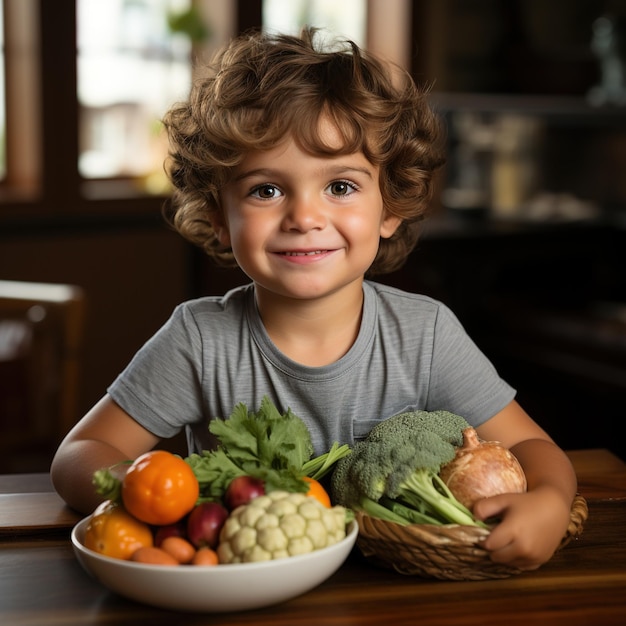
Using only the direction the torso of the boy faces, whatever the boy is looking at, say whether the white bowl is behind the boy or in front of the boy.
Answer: in front

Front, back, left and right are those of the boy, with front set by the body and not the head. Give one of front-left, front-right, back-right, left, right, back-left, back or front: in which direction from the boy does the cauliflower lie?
front

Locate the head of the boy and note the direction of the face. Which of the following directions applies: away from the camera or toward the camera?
toward the camera

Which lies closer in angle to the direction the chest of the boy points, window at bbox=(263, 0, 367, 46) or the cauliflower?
the cauliflower

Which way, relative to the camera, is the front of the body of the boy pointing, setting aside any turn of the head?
toward the camera

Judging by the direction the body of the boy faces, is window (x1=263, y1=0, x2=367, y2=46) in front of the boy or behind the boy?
behind

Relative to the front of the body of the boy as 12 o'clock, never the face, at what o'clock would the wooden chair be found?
The wooden chair is roughly at 5 o'clock from the boy.
